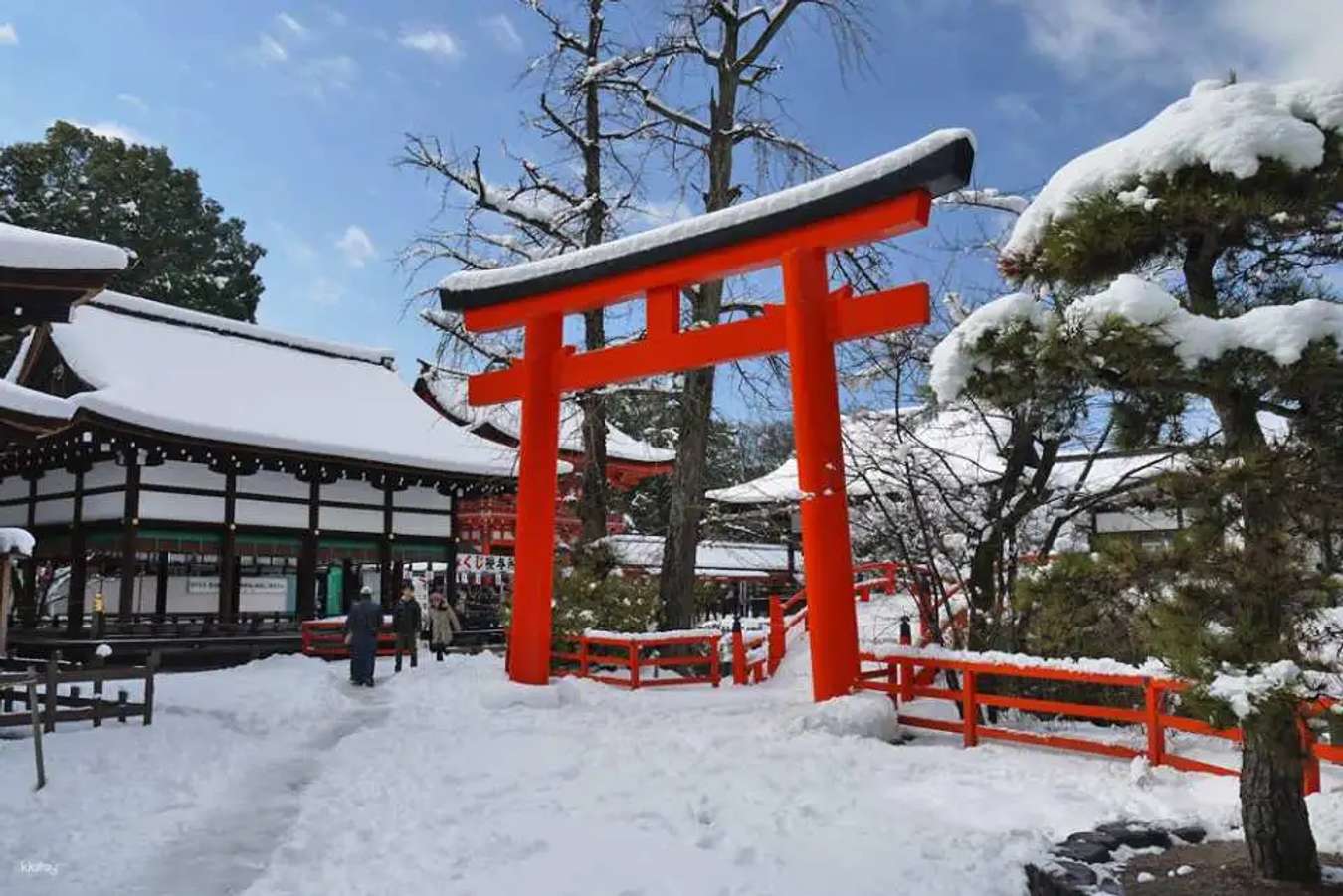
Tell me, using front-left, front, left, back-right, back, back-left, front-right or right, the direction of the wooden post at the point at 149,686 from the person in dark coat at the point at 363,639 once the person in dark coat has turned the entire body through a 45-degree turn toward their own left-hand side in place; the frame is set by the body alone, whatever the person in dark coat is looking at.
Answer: left

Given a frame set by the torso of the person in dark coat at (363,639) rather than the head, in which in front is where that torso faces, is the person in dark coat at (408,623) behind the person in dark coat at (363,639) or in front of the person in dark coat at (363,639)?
in front

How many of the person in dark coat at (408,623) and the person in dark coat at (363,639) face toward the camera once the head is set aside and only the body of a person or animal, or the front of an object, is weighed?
1

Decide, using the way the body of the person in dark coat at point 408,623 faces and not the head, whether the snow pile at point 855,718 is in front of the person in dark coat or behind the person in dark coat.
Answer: in front

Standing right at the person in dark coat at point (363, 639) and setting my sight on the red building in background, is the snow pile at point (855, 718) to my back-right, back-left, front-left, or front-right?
back-right

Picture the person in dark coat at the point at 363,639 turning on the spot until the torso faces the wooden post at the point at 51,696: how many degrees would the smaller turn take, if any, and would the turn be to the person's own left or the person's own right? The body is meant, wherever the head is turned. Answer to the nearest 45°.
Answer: approximately 135° to the person's own left

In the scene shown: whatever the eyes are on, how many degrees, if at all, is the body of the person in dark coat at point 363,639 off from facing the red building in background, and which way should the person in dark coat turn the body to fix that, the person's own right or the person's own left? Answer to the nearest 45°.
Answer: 0° — they already face it

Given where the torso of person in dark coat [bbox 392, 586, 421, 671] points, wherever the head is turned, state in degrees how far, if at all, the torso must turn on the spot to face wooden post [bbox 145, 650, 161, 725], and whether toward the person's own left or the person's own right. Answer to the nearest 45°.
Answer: approximately 45° to the person's own right

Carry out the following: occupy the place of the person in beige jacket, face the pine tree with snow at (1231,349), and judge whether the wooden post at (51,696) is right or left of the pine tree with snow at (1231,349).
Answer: right

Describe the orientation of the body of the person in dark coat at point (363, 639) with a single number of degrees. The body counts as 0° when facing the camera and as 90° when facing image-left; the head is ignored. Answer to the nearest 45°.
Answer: approximately 180°

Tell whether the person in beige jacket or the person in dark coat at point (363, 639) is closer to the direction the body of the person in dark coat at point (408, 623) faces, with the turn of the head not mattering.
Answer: the person in dark coat

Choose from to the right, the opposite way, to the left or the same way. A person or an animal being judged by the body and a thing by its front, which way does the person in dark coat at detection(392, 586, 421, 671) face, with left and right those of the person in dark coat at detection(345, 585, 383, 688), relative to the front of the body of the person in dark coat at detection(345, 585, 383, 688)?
the opposite way
